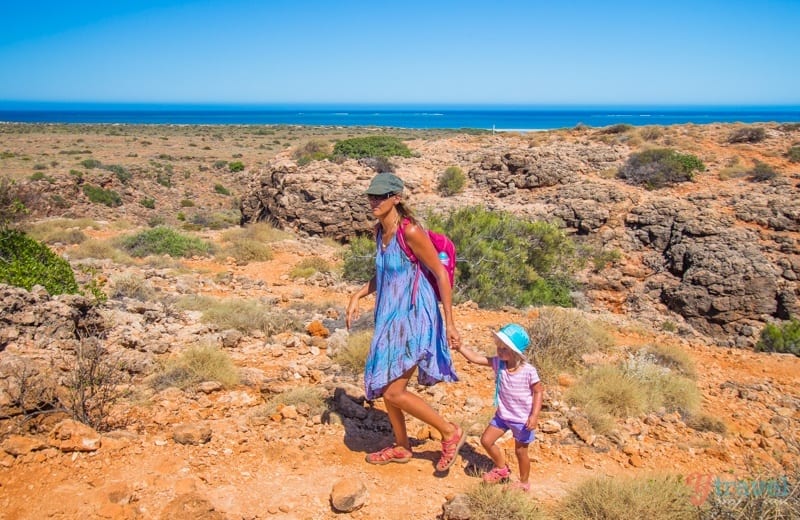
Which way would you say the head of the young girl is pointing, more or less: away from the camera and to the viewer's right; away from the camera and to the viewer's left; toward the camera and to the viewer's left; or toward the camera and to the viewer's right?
toward the camera and to the viewer's left

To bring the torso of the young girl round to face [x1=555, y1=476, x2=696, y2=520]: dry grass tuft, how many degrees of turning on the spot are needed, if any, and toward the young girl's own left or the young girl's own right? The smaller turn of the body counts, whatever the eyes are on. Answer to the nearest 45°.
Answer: approximately 135° to the young girl's own left

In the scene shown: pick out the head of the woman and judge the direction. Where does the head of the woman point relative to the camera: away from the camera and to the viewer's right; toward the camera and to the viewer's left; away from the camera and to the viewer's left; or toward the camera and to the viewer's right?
toward the camera and to the viewer's left

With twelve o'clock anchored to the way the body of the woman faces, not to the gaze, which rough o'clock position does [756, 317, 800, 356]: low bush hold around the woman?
The low bush is roughly at 6 o'clock from the woman.

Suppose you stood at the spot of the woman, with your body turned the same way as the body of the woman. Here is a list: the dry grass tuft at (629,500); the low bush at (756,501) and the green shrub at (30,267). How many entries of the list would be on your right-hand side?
1

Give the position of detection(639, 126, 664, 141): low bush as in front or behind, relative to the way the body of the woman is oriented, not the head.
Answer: behind

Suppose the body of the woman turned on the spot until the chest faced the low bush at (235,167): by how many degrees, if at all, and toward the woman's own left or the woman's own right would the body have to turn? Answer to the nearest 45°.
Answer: approximately 135° to the woman's own right

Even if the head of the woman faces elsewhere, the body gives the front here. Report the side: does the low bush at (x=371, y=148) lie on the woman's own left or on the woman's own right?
on the woman's own right

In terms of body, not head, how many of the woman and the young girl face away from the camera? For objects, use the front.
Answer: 0

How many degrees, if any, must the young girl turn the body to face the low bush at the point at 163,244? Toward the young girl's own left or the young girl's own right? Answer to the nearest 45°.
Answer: approximately 90° to the young girl's own right

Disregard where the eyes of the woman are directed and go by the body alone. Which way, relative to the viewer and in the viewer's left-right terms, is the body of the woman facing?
facing the viewer and to the left of the viewer
